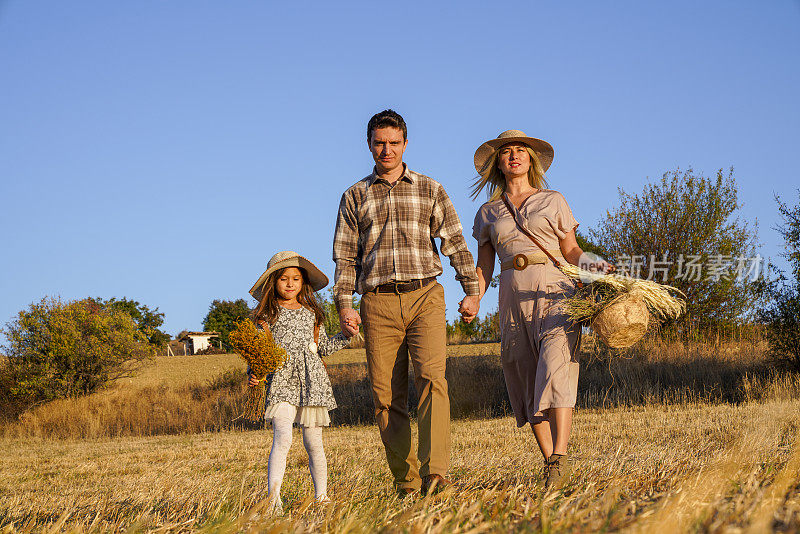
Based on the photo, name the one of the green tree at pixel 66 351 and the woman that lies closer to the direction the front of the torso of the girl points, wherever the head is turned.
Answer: the woman

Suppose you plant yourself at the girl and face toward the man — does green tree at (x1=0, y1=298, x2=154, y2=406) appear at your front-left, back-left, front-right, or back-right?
back-left

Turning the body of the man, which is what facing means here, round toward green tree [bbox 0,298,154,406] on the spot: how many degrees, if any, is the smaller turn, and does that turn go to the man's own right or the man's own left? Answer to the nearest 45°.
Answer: approximately 135° to the man's own right

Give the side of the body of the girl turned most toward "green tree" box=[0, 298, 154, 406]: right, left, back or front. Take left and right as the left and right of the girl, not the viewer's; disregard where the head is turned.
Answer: back

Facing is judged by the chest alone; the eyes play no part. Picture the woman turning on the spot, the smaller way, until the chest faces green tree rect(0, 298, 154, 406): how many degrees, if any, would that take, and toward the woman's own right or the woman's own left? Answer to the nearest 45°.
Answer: approximately 135° to the woman's own right

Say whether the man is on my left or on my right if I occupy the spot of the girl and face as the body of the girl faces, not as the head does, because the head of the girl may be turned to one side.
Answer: on my left

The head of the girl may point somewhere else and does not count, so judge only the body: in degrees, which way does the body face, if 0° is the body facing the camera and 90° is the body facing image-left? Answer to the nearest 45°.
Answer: approximately 0°

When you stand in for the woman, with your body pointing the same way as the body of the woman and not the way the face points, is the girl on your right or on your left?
on your right

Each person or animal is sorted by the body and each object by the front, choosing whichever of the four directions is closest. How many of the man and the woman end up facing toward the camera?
2
